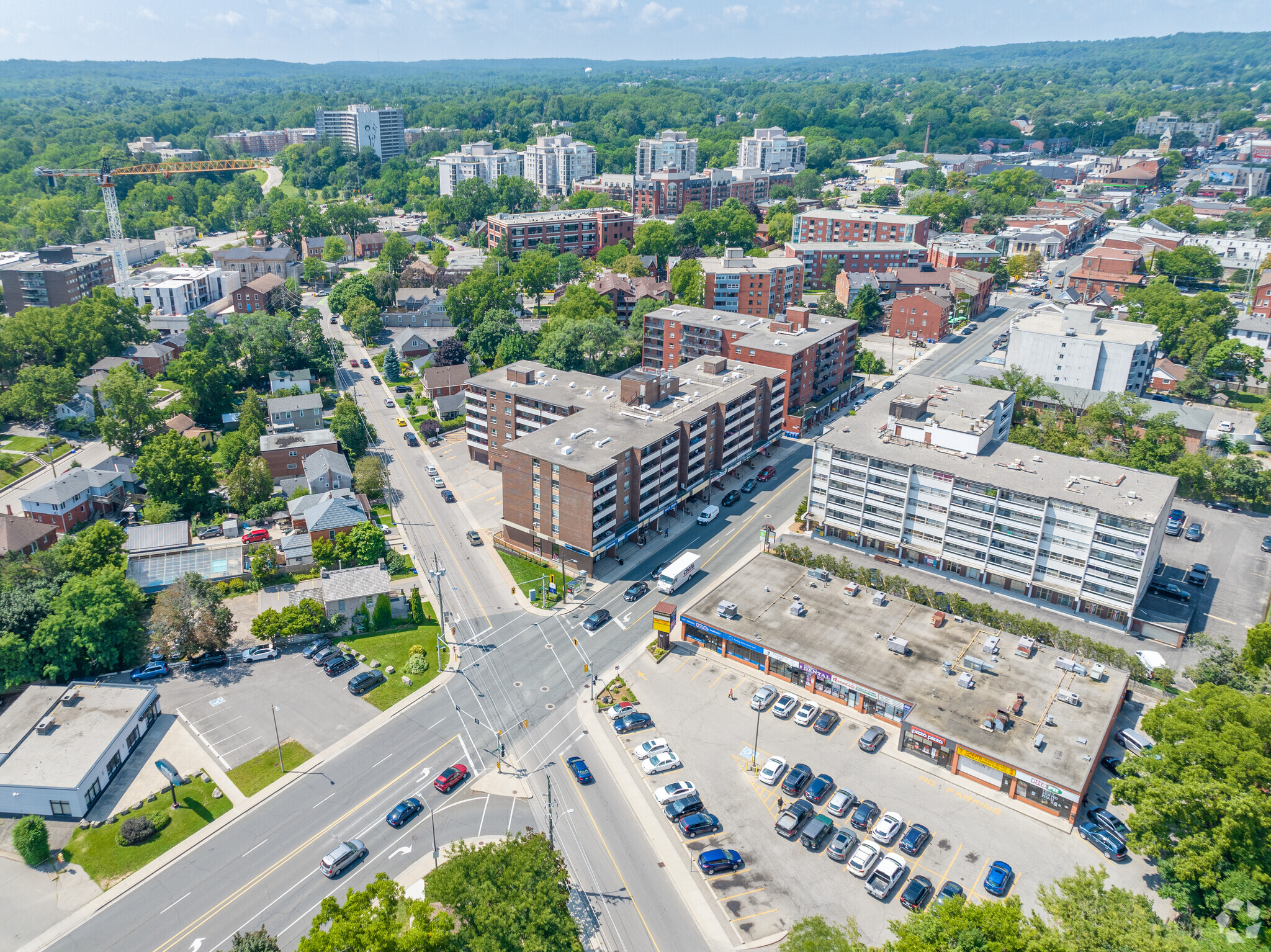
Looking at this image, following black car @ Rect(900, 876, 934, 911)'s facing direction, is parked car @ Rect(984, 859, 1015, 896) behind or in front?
in front

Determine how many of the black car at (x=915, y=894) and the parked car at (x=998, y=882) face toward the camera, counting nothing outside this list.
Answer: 0

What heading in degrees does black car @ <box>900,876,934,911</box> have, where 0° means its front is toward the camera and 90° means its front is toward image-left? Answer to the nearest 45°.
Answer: approximately 225°
